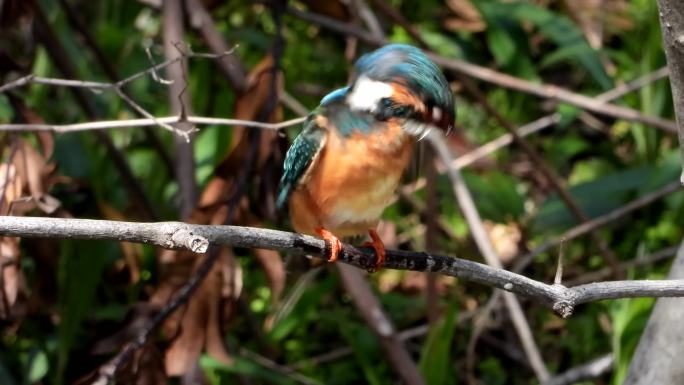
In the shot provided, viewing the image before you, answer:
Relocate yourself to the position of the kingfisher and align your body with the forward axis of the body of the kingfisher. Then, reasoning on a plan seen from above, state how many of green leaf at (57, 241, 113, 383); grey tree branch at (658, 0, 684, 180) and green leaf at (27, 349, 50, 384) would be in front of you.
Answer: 1

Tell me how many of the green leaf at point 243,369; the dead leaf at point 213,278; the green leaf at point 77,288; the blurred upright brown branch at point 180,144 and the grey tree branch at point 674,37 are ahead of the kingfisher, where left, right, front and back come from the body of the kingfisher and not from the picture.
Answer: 1

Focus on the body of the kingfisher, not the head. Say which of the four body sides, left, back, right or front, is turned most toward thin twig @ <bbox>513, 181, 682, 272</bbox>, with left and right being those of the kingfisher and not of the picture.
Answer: left

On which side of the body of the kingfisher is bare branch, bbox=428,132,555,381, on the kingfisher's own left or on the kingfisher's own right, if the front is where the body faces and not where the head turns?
on the kingfisher's own left

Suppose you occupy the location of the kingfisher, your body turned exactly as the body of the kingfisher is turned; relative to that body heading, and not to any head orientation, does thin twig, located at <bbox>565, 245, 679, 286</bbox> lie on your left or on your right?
on your left

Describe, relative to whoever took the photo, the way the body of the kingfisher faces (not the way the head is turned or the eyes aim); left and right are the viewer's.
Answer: facing the viewer and to the right of the viewer

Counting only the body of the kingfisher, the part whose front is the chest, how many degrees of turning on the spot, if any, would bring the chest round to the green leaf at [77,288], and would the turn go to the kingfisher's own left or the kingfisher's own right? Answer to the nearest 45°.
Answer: approximately 180°

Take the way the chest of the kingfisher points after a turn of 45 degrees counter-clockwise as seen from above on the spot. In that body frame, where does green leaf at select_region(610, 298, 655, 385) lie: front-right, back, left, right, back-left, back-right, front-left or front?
front-left
